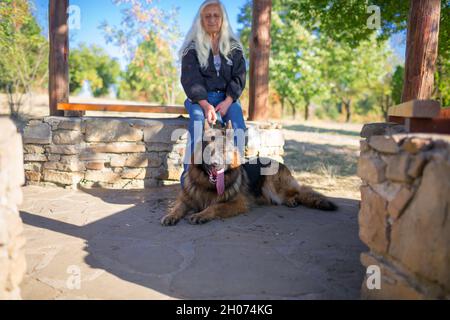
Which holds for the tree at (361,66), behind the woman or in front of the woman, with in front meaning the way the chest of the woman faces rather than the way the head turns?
behind

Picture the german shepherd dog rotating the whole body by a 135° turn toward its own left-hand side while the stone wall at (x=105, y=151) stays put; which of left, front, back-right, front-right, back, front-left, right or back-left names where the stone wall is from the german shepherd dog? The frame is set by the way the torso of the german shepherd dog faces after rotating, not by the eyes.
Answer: back-left

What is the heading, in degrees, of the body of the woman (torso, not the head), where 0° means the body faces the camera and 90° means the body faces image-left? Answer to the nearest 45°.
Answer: approximately 0°

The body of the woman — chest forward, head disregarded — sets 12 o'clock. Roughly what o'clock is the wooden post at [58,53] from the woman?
The wooden post is roughly at 4 o'clock from the woman.

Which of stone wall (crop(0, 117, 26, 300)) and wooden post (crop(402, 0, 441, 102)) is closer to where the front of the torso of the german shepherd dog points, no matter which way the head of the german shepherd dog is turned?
the stone wall

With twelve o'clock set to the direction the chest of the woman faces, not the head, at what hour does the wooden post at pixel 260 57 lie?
The wooden post is roughly at 7 o'clock from the woman.

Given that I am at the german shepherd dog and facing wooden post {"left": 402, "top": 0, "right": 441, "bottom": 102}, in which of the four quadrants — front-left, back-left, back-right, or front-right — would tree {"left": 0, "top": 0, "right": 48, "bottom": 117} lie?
back-left

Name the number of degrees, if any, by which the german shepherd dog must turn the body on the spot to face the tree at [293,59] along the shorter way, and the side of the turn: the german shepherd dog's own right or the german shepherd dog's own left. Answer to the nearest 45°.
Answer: approximately 135° to the german shepherd dog's own right

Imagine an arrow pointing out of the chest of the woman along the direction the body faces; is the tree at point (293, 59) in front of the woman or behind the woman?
behind

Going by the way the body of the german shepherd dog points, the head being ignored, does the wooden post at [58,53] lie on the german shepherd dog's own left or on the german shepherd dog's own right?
on the german shepherd dog's own right

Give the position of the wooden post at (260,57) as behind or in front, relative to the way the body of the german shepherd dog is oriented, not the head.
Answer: behind
